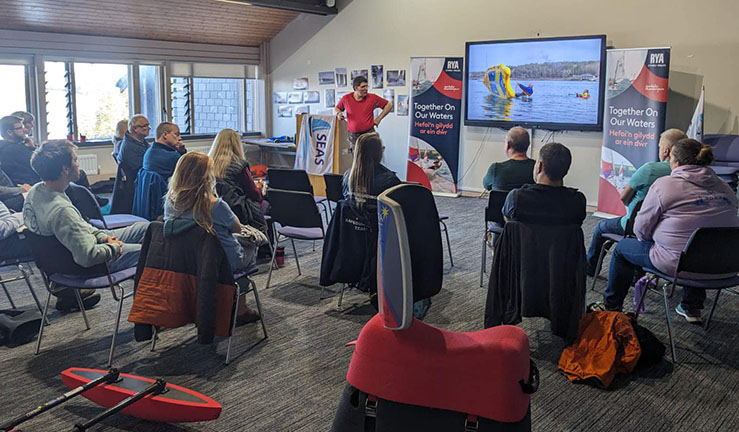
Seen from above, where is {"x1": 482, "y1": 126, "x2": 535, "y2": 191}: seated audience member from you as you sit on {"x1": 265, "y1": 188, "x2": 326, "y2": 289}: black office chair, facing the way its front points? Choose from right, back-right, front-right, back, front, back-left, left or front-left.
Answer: front-right

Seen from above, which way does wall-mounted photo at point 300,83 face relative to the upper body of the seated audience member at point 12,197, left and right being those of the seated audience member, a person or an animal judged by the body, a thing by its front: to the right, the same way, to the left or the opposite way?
to the right

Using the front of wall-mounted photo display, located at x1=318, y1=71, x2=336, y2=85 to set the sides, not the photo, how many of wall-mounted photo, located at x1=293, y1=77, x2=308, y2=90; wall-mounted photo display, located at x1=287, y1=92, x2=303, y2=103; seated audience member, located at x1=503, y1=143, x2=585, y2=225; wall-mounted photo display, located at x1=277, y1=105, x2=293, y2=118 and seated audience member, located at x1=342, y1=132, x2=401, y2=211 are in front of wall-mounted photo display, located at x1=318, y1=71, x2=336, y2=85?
2

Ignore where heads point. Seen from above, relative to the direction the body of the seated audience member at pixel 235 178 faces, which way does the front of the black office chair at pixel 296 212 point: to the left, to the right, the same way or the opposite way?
the same way

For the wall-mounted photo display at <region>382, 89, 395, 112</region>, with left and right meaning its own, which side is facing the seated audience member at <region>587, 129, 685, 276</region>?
left

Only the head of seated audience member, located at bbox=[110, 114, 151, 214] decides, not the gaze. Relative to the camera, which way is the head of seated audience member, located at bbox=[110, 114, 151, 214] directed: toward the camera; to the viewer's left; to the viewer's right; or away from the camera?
to the viewer's right

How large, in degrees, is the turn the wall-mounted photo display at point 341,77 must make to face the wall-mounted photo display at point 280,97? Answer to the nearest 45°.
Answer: approximately 135° to its right

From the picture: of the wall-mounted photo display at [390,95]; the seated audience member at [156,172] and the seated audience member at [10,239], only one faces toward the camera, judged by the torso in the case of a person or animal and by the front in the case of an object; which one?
the wall-mounted photo display

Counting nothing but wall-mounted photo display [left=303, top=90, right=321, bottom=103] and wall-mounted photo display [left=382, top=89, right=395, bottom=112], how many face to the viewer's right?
0

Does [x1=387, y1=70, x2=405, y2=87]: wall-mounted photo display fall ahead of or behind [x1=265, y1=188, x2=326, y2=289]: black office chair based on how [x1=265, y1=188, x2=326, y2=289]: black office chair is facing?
ahead

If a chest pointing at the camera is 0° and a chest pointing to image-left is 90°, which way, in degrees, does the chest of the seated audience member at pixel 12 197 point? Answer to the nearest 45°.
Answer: approximately 270°

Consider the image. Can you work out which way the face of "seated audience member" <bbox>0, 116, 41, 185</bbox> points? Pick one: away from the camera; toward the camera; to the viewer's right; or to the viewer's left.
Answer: to the viewer's right

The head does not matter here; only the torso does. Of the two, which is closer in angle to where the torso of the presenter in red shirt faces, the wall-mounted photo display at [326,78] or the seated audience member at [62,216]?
the seated audience member

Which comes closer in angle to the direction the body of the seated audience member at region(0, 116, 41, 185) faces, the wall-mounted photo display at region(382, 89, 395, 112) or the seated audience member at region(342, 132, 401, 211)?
the wall-mounted photo display

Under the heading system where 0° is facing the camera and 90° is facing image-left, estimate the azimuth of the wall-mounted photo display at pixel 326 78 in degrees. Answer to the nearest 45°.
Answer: approximately 0°

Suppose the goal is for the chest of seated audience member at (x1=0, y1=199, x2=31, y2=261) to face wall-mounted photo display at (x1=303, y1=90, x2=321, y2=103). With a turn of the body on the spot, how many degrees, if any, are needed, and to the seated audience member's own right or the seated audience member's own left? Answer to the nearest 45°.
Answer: approximately 45° to the seated audience member's own left

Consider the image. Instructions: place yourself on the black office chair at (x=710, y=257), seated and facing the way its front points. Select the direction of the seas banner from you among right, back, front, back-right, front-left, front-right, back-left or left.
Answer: front

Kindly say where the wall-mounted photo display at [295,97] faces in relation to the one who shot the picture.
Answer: facing the viewer

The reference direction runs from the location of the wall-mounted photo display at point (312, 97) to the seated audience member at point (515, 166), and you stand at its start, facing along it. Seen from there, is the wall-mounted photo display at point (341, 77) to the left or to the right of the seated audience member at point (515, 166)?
left

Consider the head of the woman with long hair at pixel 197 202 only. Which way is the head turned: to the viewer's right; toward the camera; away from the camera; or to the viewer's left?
away from the camera

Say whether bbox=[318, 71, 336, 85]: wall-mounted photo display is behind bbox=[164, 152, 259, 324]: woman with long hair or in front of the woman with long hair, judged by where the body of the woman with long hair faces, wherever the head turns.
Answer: in front

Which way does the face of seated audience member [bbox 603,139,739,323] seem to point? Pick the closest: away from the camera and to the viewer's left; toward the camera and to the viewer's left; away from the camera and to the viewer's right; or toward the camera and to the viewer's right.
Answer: away from the camera and to the viewer's left
